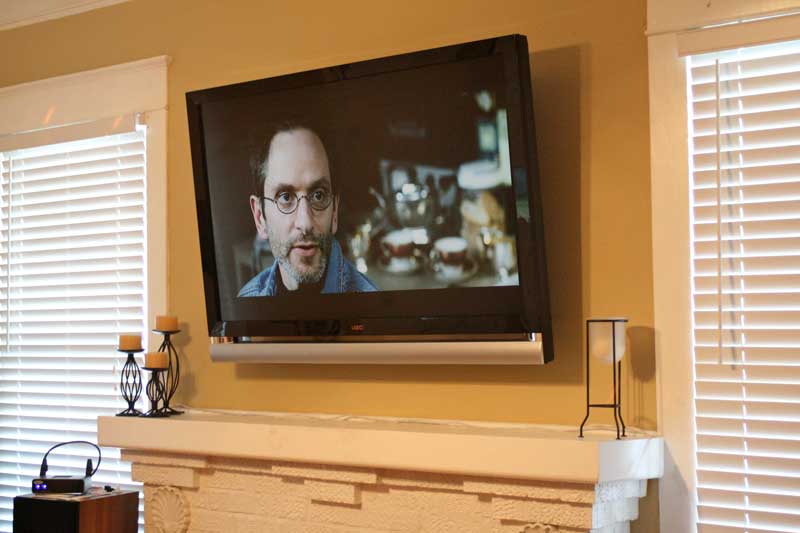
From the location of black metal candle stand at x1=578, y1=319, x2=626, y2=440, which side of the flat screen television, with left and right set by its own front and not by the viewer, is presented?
left

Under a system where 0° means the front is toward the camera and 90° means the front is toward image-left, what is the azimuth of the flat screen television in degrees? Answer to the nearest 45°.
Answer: approximately 45°

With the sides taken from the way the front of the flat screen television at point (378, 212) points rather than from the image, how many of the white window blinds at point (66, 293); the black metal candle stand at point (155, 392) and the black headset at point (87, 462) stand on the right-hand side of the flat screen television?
3

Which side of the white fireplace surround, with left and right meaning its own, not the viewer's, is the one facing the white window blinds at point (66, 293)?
right

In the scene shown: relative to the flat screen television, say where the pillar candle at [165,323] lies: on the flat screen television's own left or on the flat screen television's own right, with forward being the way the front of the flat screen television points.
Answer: on the flat screen television's own right

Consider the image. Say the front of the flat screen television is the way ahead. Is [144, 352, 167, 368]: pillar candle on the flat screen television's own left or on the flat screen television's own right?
on the flat screen television's own right

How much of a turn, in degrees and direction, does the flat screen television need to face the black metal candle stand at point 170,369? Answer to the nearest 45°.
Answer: approximately 90° to its right

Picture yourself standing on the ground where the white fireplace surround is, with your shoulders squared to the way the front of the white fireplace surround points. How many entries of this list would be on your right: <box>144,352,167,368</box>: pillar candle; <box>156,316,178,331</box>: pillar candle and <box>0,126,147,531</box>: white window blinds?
3

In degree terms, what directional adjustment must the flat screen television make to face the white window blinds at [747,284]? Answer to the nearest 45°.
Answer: approximately 90° to its left

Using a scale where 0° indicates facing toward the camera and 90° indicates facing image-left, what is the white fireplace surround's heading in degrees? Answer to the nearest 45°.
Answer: approximately 45°
